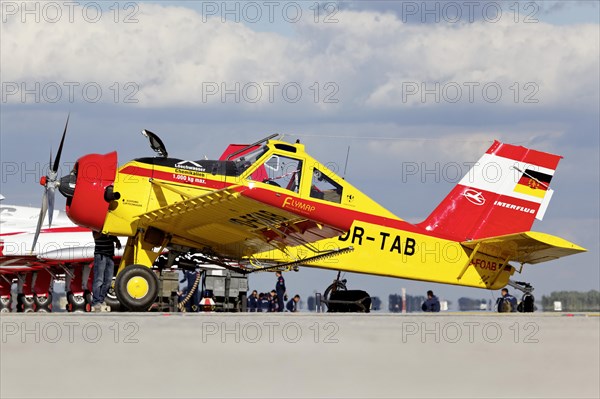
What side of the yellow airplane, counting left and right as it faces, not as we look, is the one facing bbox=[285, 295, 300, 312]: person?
right

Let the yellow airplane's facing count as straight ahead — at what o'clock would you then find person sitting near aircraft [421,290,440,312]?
The person sitting near aircraft is roughly at 4 o'clock from the yellow airplane.

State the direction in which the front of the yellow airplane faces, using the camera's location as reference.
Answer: facing to the left of the viewer

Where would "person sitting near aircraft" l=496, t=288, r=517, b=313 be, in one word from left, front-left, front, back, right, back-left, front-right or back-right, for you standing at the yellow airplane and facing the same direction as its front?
back-right

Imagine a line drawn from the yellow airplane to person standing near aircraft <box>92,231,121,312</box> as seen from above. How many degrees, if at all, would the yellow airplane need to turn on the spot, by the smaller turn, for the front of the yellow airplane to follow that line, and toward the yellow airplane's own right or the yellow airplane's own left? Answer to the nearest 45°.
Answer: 0° — it already faces them

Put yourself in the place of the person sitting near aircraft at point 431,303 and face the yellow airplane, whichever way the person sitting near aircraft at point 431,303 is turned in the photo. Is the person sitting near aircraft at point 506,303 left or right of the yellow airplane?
left

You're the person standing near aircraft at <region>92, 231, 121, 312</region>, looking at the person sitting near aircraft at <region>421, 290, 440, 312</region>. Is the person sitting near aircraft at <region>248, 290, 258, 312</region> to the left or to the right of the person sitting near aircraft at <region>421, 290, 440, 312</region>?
left
